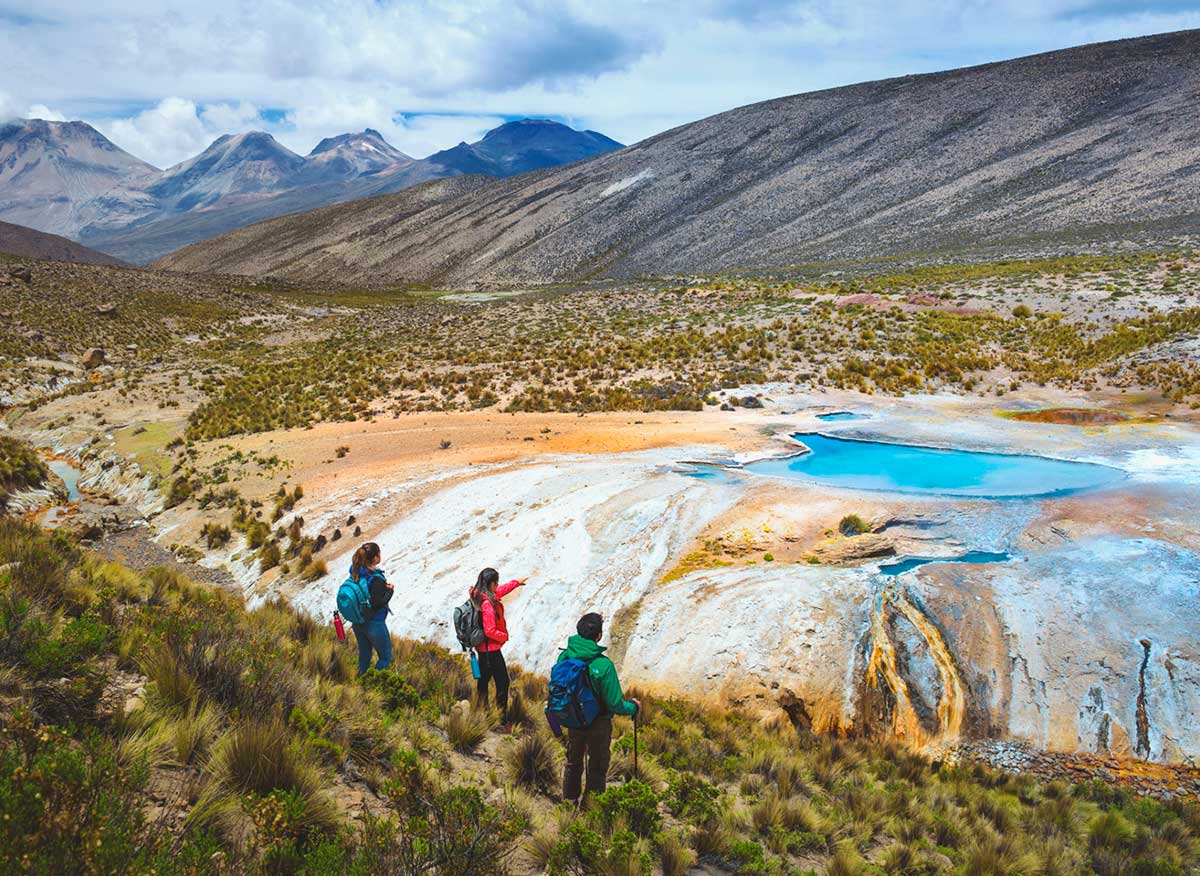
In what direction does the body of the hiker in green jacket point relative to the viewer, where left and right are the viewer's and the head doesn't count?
facing away from the viewer and to the right of the viewer

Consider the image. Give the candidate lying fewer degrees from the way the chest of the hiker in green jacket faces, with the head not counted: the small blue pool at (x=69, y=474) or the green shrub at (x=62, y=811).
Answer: the small blue pool

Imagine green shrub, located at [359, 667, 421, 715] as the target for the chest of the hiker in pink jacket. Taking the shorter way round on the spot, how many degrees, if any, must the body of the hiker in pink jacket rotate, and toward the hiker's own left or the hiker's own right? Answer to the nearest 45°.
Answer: approximately 180°

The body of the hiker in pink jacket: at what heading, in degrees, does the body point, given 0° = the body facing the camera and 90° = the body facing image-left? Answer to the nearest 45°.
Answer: approximately 270°

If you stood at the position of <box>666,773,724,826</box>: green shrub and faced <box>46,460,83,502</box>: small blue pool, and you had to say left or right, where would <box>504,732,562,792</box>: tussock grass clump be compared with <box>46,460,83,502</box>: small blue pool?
left

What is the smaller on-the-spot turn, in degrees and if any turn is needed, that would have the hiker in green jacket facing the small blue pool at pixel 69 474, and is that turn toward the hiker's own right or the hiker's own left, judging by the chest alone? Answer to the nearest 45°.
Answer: approximately 90° to the hiker's own left
